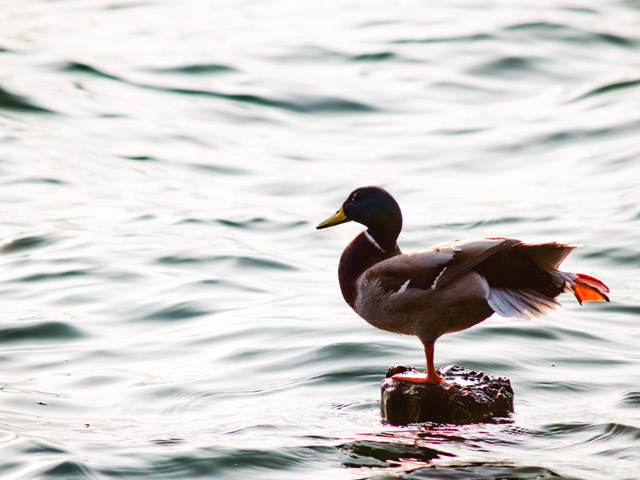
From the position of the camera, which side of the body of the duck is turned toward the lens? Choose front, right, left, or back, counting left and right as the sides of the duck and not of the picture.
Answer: left
